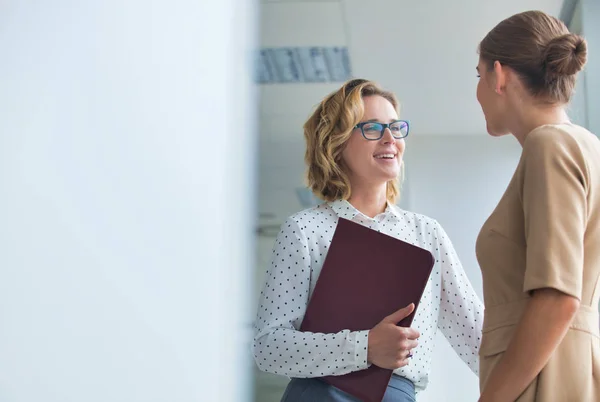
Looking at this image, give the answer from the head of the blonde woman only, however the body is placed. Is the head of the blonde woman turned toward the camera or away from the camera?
toward the camera

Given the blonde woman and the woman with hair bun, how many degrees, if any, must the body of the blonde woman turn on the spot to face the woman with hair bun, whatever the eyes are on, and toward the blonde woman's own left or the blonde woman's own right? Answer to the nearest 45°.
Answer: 0° — they already face them

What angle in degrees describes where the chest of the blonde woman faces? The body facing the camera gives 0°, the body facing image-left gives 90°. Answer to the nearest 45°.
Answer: approximately 315°

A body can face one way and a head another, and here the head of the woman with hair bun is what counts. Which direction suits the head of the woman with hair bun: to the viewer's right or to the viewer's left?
to the viewer's left
